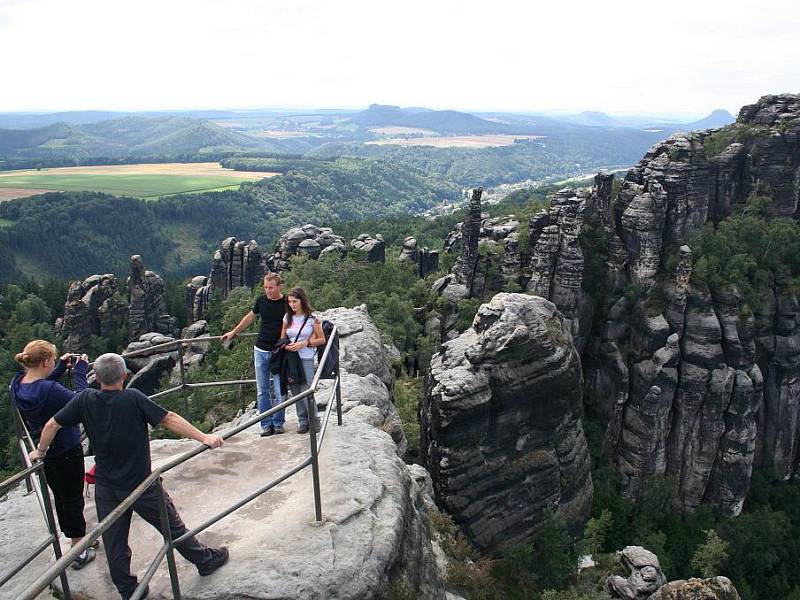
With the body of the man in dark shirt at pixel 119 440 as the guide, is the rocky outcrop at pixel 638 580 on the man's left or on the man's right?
on the man's right

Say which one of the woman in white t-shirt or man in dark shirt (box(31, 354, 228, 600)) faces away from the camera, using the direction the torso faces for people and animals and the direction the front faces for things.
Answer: the man in dark shirt

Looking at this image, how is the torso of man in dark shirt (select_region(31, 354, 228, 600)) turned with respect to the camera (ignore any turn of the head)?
away from the camera

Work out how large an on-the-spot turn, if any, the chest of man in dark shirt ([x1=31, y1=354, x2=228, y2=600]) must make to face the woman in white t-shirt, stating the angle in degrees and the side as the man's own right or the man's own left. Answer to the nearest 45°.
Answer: approximately 45° to the man's own right

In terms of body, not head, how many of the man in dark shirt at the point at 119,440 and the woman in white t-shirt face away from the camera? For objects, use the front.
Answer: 1

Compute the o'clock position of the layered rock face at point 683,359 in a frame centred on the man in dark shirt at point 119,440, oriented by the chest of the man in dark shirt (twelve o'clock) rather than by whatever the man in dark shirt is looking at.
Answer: The layered rock face is roughly at 2 o'clock from the man in dark shirt.

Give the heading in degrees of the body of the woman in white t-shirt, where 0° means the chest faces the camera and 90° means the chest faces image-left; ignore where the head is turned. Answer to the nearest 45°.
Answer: approximately 45°

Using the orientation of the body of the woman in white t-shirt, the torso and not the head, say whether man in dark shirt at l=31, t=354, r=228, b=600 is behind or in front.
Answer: in front

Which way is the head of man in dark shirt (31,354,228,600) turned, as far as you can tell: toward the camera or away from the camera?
away from the camera
